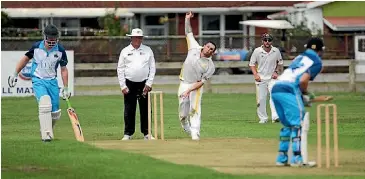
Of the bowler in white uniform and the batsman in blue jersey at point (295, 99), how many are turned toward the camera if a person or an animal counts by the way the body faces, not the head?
1

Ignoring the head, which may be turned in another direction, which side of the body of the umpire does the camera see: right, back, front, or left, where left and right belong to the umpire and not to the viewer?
front

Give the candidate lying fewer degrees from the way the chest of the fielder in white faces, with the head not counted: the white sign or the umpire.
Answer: the umpire

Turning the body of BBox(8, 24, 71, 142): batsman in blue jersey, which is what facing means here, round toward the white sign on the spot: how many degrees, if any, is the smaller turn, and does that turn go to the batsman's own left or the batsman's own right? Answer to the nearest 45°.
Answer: approximately 180°

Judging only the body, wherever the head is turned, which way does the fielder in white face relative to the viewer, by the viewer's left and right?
facing the viewer

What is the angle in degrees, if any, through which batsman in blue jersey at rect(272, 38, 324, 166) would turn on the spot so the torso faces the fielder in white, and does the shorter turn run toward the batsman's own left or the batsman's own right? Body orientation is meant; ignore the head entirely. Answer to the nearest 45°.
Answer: approximately 45° to the batsman's own left

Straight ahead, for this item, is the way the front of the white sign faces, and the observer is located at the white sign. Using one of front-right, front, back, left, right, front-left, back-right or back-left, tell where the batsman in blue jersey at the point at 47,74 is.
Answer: front
